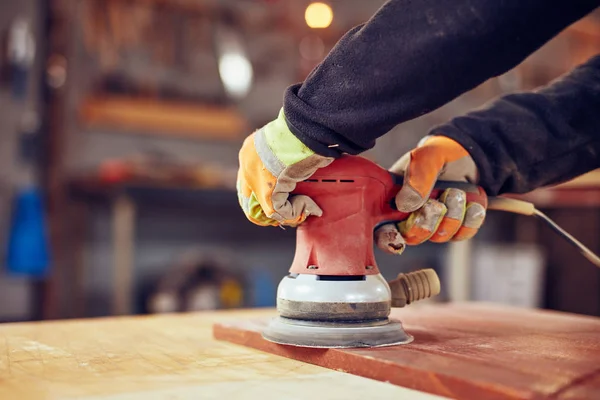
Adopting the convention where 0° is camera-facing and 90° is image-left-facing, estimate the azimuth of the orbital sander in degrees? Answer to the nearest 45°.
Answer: approximately 90°

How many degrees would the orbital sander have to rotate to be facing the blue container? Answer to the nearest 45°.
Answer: approximately 45° to its right

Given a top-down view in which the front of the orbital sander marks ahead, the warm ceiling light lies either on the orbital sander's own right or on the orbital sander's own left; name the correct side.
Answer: on the orbital sander's own right

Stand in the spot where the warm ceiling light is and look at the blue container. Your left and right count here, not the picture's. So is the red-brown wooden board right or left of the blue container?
left

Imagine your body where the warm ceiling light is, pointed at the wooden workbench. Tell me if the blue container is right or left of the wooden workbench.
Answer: right
